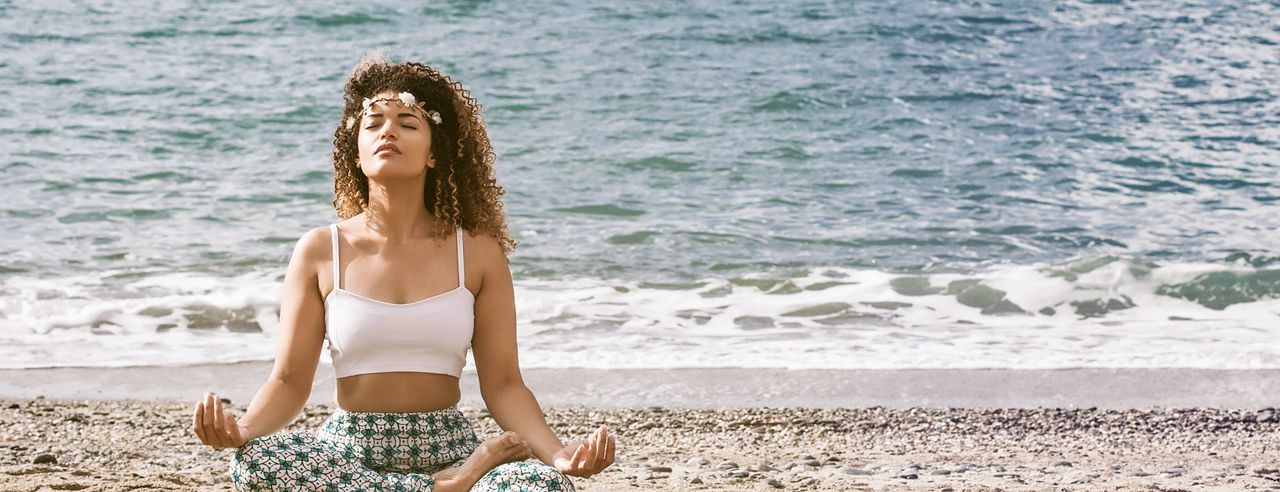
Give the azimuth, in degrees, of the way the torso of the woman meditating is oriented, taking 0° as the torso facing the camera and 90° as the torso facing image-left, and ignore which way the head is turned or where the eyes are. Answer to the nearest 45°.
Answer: approximately 0°
